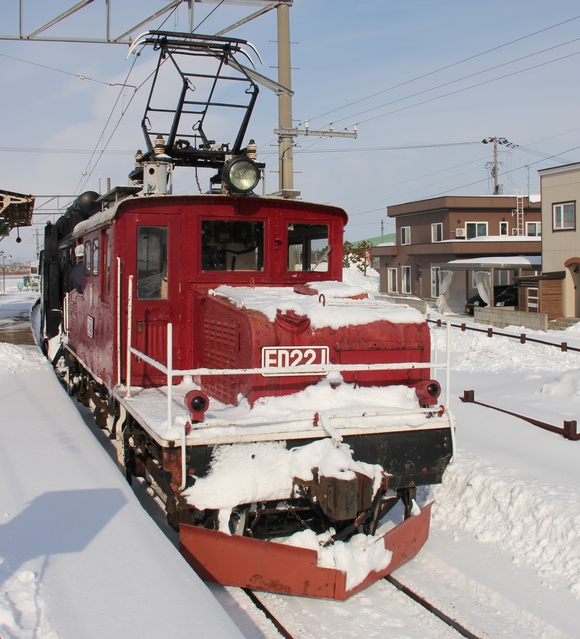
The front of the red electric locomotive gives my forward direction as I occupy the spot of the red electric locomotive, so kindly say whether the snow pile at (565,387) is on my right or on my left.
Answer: on my left

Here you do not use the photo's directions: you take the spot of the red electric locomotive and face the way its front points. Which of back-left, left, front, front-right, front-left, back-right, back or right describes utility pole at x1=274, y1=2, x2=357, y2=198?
back-left

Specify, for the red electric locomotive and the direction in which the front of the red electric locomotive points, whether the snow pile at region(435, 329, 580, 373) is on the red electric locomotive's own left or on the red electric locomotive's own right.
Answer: on the red electric locomotive's own left

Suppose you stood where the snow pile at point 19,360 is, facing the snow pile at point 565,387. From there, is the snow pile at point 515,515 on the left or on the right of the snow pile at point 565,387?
right

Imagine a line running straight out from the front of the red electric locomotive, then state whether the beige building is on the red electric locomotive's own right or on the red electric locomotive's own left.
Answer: on the red electric locomotive's own left

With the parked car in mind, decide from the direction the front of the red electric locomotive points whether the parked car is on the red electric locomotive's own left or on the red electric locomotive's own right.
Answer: on the red electric locomotive's own left
